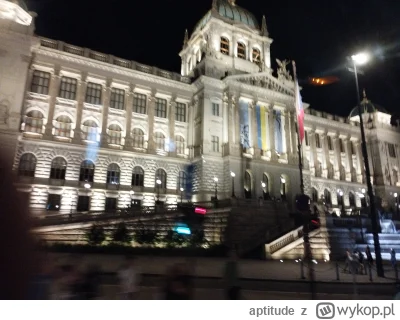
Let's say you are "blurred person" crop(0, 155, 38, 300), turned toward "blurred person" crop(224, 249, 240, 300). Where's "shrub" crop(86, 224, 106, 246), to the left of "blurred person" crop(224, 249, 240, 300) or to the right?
left

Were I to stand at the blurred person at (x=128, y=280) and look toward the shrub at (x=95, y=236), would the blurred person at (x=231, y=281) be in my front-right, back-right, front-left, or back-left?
back-right

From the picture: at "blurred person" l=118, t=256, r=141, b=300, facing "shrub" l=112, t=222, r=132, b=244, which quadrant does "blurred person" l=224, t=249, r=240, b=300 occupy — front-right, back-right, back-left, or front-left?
back-right

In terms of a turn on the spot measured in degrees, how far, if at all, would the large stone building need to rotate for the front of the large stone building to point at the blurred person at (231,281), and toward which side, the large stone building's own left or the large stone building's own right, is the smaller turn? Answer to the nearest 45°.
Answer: approximately 45° to the large stone building's own right

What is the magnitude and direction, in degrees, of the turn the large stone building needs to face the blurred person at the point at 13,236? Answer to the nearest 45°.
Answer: approximately 45° to its right

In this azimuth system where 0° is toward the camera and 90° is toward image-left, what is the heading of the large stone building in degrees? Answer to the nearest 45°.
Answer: approximately 315°

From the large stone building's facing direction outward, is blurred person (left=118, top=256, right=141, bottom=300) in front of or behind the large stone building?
in front
